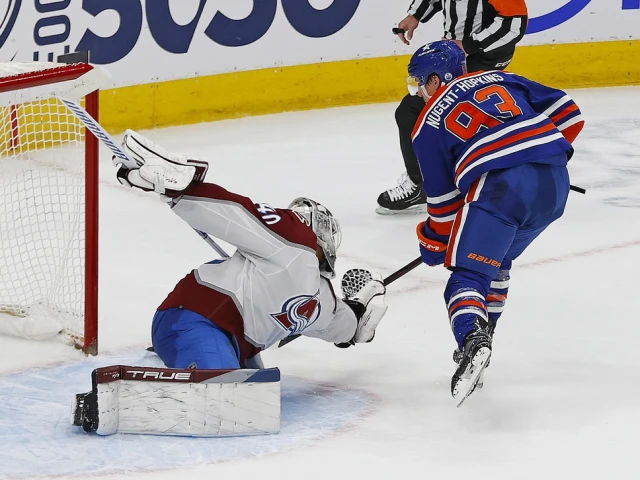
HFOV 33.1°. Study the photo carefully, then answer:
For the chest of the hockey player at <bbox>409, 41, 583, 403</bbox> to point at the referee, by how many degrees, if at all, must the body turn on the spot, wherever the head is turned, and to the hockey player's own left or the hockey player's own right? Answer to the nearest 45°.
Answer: approximately 45° to the hockey player's own right

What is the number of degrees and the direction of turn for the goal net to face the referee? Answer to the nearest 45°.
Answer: approximately 90° to its left

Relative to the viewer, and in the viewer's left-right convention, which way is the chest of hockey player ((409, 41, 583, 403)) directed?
facing away from the viewer and to the left of the viewer

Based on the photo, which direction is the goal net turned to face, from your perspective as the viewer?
facing the viewer and to the right of the viewer

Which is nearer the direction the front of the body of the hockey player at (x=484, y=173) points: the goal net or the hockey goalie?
the goal net

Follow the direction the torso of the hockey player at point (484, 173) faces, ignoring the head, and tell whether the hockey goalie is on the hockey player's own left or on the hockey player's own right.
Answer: on the hockey player's own left

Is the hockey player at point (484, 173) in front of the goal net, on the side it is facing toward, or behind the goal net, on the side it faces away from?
in front

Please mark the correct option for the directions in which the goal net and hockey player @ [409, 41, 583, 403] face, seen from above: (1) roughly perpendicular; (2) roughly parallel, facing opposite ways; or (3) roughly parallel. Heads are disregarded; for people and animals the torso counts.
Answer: roughly parallel, facing opposite ways

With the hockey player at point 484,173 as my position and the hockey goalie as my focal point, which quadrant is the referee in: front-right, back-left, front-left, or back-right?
back-right

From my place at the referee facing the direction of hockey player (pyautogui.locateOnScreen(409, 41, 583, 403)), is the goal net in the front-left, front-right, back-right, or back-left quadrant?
front-right
